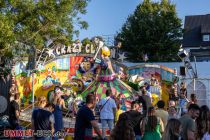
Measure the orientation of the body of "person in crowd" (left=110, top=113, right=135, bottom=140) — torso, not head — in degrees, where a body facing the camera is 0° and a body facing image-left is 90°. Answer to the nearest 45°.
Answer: approximately 180°

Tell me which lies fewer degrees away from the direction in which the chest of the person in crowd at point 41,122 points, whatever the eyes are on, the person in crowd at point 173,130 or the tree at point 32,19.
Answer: the tree

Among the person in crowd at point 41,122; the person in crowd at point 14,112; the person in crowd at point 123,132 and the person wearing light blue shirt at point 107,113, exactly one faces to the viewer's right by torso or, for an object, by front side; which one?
the person in crowd at point 14,112

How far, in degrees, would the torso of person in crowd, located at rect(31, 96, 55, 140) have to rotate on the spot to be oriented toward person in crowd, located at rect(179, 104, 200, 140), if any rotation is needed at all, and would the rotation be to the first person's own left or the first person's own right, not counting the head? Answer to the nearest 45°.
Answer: approximately 135° to the first person's own right

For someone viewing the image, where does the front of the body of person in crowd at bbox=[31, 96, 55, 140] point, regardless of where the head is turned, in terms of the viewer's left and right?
facing away from the viewer

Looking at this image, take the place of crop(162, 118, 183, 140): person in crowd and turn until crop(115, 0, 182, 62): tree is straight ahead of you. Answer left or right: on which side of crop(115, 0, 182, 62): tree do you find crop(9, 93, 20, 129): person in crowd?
left

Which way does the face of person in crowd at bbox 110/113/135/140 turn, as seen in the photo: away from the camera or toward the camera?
away from the camera

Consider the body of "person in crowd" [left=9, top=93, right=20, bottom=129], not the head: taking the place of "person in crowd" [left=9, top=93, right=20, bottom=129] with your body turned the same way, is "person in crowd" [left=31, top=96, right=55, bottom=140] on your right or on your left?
on your right
